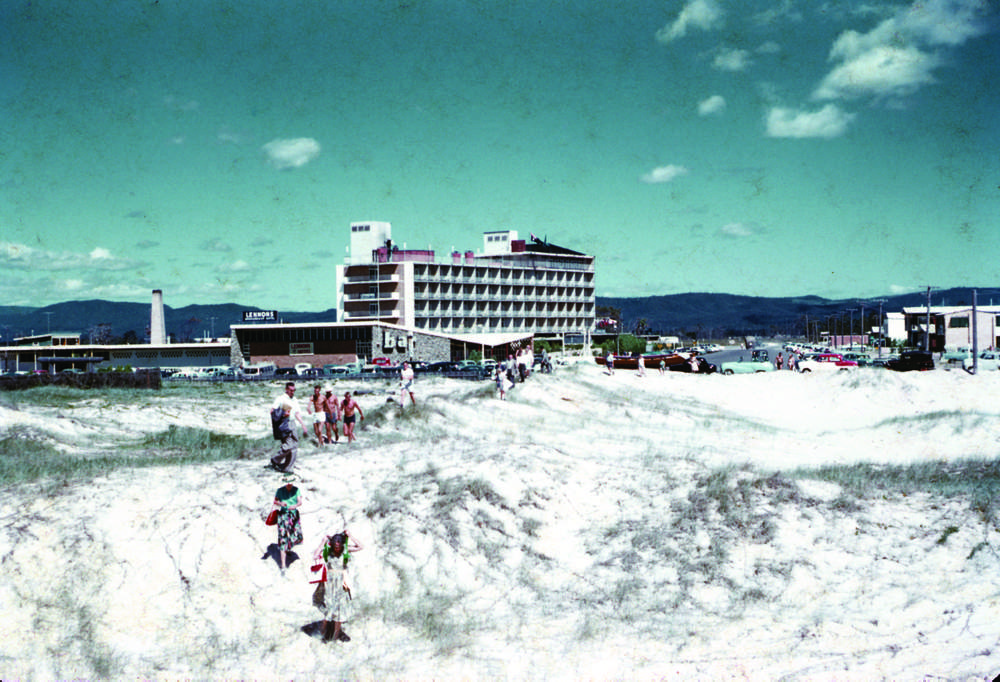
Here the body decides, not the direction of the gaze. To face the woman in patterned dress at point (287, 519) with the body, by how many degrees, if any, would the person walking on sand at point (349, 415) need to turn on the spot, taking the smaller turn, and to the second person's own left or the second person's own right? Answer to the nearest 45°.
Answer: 0° — they already face them

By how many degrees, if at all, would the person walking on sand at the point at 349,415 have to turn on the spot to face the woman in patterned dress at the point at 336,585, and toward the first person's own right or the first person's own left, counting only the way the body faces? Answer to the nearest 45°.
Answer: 0° — they already face them

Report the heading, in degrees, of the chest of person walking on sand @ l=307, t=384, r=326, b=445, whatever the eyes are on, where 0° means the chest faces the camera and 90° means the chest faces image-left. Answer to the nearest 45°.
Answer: approximately 0°

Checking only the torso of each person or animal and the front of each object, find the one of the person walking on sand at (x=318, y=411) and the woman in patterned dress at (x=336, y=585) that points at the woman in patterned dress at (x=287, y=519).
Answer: the person walking on sand

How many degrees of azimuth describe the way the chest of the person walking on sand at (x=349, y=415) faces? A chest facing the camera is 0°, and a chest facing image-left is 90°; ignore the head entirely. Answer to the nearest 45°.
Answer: approximately 0°

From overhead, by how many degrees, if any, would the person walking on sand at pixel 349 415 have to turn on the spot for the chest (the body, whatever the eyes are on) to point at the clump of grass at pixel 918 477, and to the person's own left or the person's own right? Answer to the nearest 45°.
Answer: approximately 90° to the person's own left

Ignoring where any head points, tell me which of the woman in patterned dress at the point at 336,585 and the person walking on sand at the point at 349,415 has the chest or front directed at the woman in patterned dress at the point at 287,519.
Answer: the person walking on sand
